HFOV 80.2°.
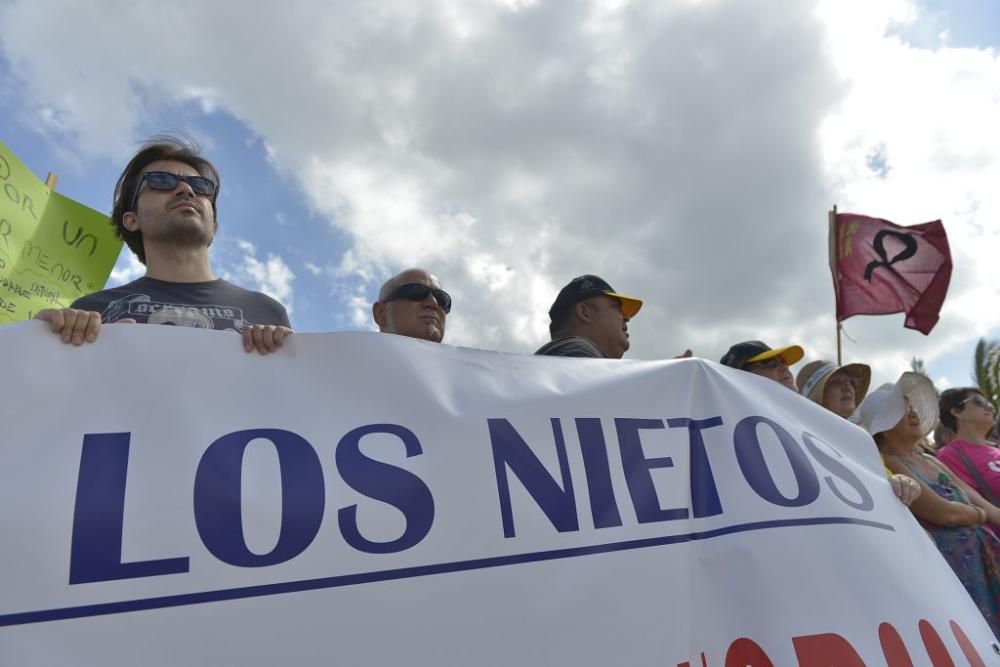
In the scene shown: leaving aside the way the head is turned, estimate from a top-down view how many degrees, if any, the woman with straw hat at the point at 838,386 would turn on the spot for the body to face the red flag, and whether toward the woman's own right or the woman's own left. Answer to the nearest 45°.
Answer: approximately 135° to the woman's own left

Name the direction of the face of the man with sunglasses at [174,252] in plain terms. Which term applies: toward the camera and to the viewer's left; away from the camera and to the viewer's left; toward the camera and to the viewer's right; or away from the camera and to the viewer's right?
toward the camera and to the viewer's right

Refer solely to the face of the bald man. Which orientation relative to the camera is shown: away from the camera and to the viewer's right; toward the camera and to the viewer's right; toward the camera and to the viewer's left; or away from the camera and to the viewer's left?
toward the camera and to the viewer's right

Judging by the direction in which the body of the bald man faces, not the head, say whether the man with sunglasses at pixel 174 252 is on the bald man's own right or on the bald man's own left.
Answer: on the bald man's own right

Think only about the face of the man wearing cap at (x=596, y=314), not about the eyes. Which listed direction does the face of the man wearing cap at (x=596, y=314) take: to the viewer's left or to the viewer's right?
to the viewer's right

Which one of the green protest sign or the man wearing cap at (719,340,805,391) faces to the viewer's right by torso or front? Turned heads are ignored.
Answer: the man wearing cap

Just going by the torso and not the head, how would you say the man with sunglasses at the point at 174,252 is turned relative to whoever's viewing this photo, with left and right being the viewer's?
facing the viewer

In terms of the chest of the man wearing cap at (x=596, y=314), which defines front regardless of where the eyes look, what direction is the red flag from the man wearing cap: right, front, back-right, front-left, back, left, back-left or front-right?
front-left

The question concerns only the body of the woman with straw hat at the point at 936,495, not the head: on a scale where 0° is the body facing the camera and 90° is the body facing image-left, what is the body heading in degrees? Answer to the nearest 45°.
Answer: approximately 315°

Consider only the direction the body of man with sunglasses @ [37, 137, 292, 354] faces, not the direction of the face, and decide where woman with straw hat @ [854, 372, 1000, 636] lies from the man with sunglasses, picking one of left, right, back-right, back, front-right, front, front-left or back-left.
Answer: left
